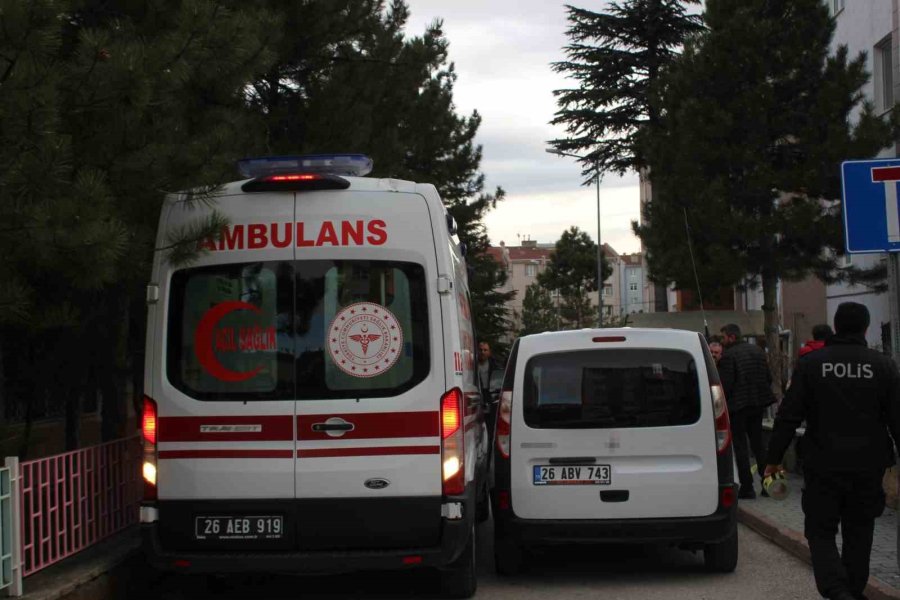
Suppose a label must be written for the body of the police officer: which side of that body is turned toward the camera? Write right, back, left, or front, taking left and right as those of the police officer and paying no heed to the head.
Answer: back

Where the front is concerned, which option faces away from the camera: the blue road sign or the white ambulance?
the white ambulance

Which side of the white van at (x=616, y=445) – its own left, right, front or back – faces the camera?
back

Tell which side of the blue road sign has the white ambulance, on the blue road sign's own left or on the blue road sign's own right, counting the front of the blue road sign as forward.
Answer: on the blue road sign's own right

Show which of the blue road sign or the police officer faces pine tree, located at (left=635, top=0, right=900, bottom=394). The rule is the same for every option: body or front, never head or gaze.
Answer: the police officer

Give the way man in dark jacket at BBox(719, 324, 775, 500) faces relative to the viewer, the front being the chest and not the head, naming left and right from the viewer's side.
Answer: facing away from the viewer and to the left of the viewer

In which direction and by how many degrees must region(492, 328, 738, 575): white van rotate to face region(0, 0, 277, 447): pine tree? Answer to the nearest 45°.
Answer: approximately 135° to its left

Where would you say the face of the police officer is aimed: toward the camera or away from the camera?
away from the camera

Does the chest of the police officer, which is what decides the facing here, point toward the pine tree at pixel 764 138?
yes

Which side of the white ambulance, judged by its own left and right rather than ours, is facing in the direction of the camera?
back

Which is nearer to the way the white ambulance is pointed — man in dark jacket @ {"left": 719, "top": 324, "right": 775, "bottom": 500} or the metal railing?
the man in dark jacket

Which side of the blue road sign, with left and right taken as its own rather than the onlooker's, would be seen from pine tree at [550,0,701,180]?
back
